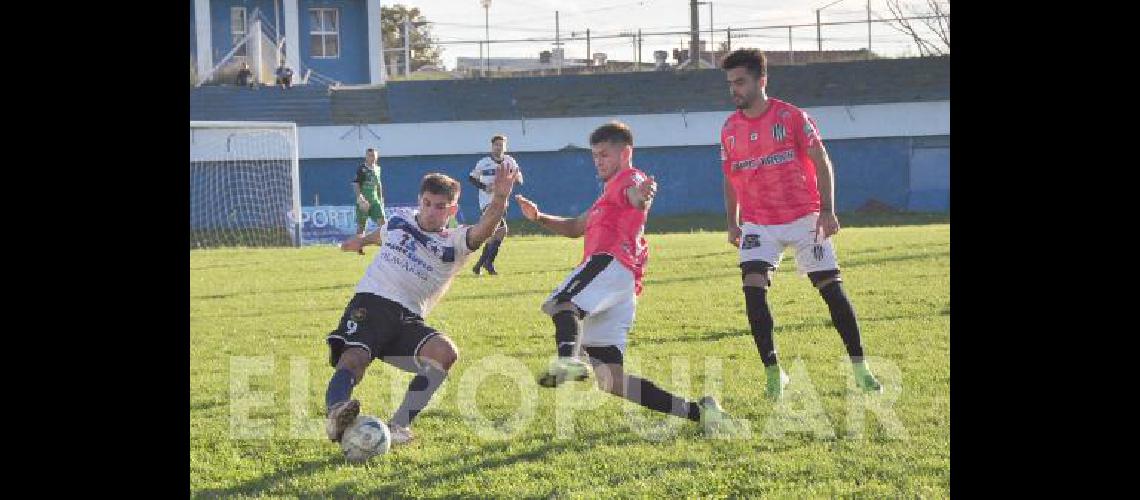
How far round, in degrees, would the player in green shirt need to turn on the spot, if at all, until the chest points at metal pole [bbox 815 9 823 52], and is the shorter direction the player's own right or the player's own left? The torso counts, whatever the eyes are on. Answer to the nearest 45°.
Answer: approximately 135° to the player's own left

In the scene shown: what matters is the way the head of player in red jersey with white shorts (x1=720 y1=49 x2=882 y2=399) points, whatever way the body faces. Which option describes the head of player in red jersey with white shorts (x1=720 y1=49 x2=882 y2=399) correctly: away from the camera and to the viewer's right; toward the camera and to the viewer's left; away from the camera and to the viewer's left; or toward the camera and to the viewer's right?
toward the camera and to the viewer's left

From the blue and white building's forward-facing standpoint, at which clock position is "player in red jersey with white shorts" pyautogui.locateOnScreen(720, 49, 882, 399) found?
The player in red jersey with white shorts is roughly at 12 o'clock from the blue and white building.

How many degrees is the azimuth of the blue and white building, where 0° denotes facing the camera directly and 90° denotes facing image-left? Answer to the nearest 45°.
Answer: approximately 0°

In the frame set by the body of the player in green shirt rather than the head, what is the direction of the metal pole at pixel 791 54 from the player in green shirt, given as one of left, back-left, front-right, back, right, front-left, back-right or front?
back-left

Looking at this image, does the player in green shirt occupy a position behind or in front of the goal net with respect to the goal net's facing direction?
in front

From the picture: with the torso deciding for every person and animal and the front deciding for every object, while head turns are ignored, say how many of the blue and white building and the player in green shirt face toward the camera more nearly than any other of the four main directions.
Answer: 2

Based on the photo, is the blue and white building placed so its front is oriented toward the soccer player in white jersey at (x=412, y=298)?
yes

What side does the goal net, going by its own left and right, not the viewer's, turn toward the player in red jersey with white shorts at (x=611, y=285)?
front

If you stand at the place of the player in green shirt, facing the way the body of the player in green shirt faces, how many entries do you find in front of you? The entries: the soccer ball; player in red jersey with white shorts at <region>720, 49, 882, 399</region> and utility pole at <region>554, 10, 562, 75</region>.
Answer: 2
